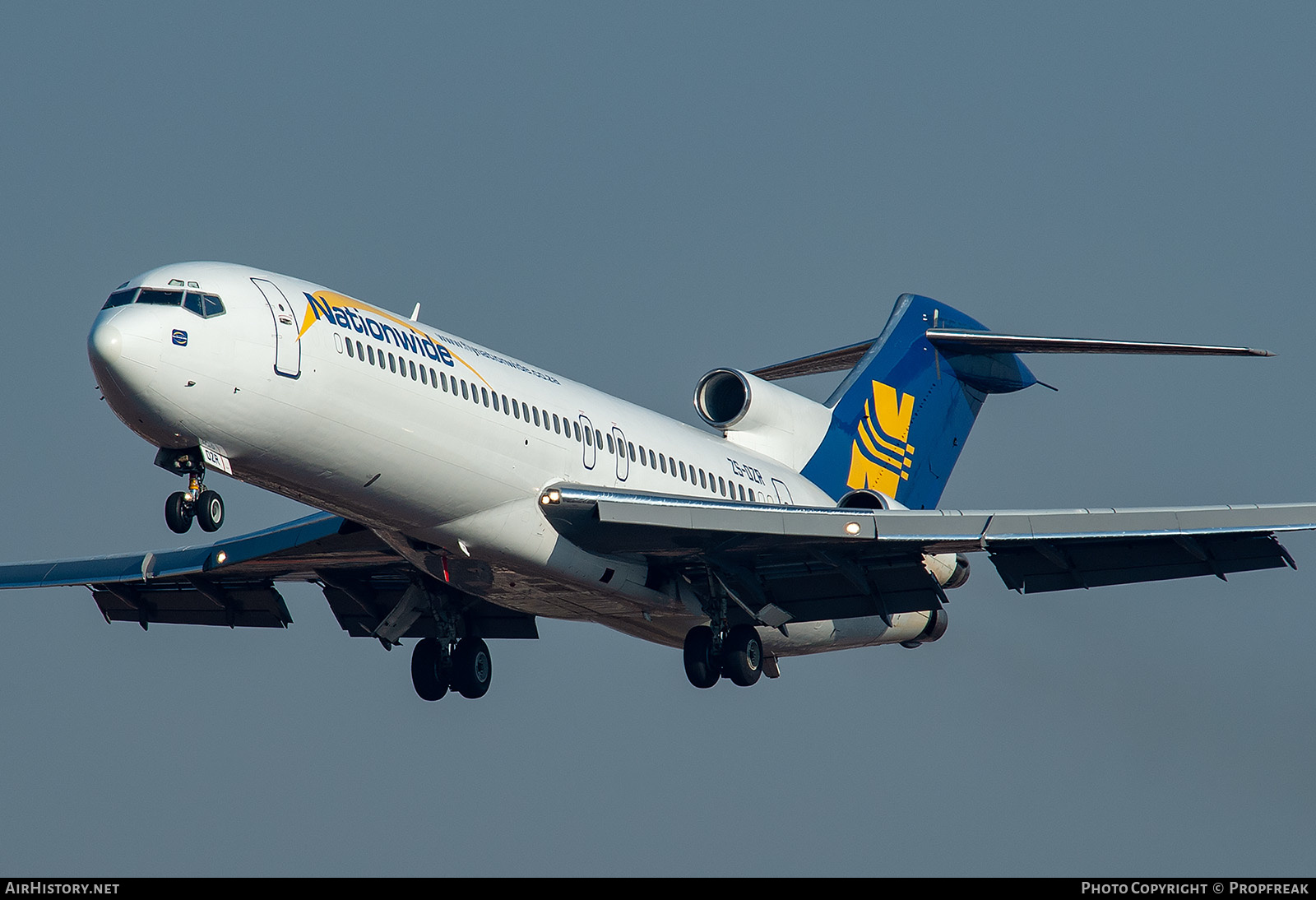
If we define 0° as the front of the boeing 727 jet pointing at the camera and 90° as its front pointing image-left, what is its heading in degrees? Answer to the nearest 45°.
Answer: approximately 45°
